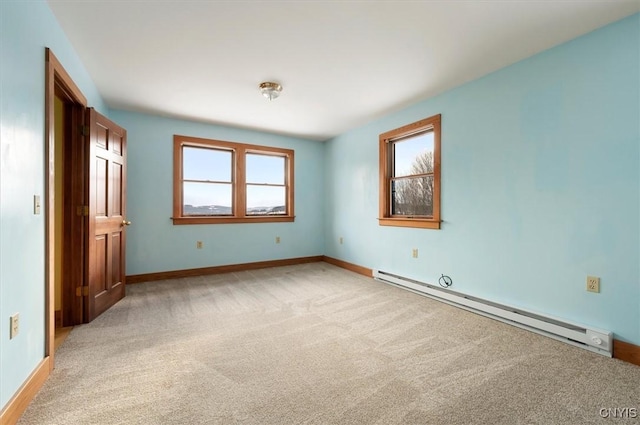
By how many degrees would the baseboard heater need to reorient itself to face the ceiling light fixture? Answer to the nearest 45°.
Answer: approximately 45° to its right

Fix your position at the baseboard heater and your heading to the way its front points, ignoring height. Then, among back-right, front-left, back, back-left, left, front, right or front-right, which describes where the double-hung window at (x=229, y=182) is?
front-right

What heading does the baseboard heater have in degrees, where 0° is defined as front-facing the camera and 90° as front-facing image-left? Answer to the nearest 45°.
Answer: approximately 45°

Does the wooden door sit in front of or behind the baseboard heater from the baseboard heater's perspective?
in front

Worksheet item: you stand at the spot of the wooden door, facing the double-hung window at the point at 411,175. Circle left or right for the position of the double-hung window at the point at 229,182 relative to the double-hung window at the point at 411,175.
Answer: left
